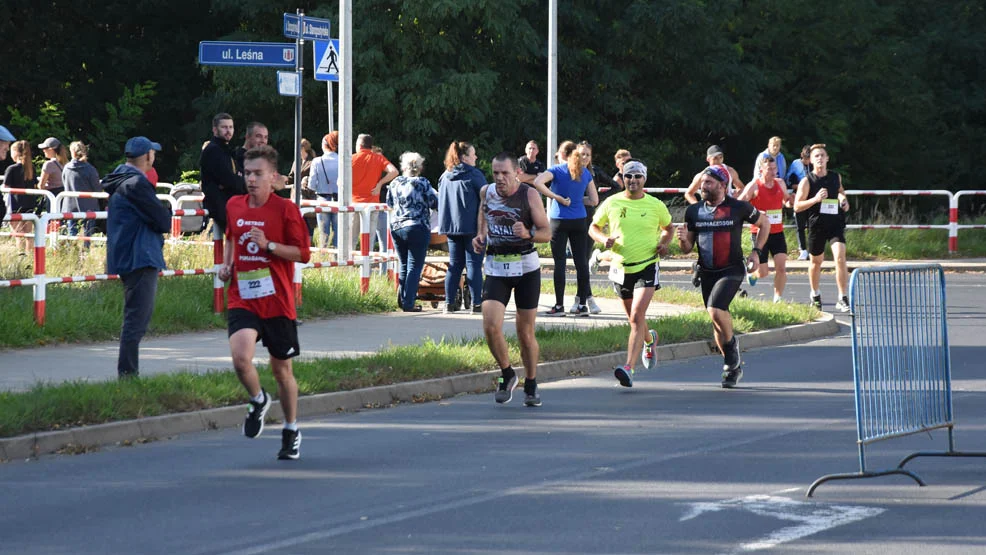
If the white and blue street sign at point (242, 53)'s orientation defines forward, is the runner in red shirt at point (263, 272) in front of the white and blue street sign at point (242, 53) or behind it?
in front

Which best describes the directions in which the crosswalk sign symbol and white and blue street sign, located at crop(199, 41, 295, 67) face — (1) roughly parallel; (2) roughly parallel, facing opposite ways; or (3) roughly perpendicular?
roughly parallel

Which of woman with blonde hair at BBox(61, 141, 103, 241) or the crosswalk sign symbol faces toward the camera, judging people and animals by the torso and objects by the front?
the crosswalk sign symbol

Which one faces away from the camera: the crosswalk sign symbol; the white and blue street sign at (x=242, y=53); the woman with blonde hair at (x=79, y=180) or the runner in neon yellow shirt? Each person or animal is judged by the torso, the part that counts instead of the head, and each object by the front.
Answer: the woman with blonde hair

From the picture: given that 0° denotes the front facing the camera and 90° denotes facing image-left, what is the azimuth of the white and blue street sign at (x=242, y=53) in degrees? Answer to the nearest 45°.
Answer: approximately 0°

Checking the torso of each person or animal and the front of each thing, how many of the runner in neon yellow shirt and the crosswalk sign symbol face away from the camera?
0

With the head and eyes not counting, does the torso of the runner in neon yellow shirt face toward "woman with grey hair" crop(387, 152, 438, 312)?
no

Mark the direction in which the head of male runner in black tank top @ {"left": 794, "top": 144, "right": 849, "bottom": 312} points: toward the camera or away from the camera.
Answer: toward the camera

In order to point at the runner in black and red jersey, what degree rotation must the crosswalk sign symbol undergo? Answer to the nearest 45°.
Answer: approximately 45° to its left

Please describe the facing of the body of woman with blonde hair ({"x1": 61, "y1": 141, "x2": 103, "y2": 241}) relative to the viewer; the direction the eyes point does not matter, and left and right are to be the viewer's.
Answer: facing away from the viewer

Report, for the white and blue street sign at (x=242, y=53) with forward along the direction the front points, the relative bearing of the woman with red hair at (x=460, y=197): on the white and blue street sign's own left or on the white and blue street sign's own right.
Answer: on the white and blue street sign's own left

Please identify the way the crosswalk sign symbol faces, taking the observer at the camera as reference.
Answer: facing the viewer

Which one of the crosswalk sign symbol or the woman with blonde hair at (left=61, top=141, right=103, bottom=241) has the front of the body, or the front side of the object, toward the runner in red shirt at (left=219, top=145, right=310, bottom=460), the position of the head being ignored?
the crosswalk sign symbol

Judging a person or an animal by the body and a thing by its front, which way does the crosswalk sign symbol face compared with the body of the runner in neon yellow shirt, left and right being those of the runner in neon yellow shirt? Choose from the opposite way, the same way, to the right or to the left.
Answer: the same way

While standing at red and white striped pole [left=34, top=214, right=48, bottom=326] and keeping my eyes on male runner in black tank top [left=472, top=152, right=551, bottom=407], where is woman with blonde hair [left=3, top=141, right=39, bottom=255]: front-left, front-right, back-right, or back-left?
back-left

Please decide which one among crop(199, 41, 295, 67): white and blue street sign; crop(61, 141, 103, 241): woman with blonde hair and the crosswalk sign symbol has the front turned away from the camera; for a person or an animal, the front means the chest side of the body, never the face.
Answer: the woman with blonde hair

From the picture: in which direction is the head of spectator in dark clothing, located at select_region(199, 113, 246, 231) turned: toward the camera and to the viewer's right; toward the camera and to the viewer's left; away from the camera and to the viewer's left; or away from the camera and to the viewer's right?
toward the camera and to the viewer's right

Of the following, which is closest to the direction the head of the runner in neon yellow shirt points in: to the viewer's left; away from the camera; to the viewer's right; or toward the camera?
toward the camera
